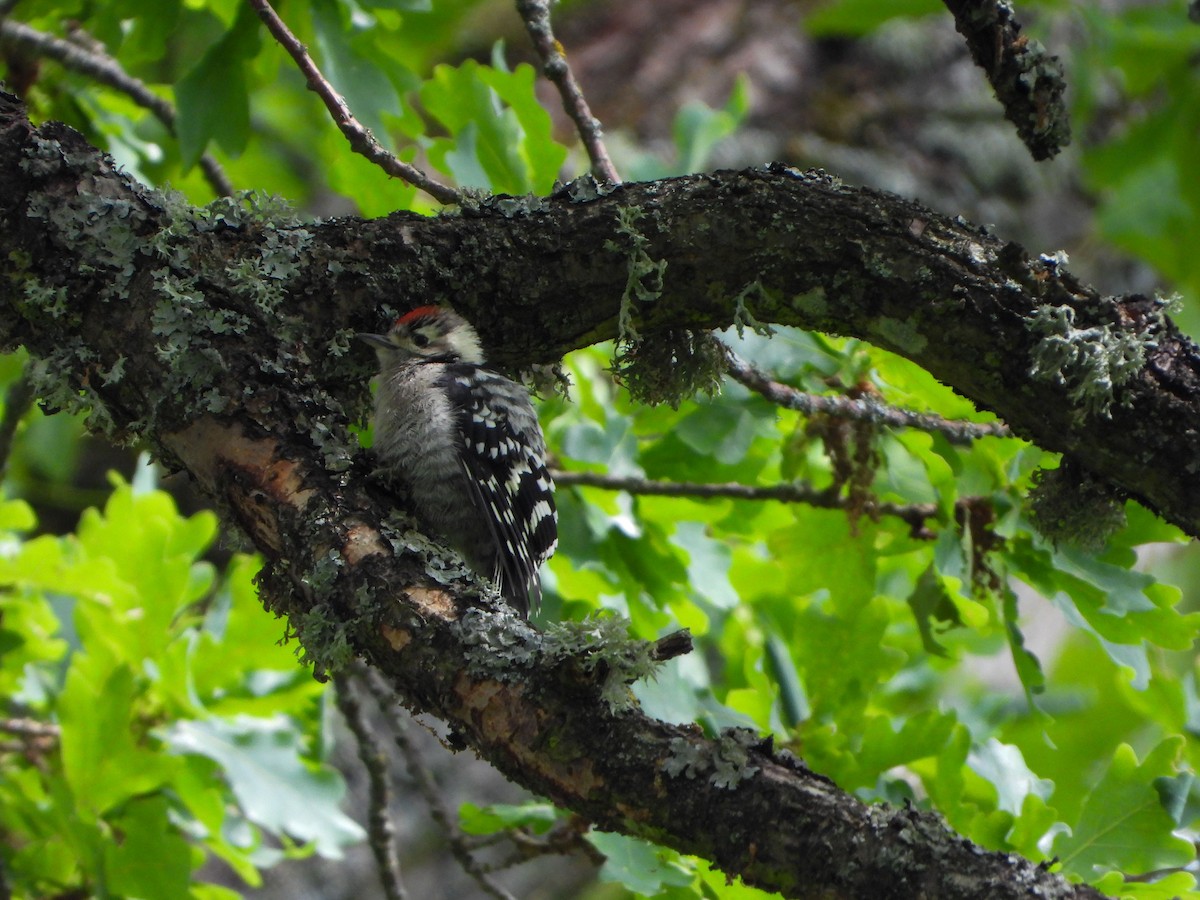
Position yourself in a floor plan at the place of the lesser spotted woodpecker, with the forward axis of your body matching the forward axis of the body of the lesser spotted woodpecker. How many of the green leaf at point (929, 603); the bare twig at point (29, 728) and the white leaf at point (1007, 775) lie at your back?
2

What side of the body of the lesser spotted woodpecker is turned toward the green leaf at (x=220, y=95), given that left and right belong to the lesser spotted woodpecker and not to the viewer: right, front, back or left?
front

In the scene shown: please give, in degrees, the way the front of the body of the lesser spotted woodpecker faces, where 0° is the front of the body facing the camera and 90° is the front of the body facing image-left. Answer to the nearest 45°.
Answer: approximately 90°

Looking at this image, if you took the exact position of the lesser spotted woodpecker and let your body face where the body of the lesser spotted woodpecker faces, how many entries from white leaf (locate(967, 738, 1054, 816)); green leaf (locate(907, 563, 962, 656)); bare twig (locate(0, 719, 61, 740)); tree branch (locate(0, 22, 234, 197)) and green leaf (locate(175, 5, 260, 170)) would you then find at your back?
2

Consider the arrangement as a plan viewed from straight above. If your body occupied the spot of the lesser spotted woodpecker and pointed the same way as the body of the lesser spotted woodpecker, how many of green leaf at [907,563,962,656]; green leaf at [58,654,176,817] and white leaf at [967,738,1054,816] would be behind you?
2

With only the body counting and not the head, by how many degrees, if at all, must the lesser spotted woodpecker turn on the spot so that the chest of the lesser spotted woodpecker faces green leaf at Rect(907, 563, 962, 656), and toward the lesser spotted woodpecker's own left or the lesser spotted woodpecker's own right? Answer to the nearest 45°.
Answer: approximately 180°
